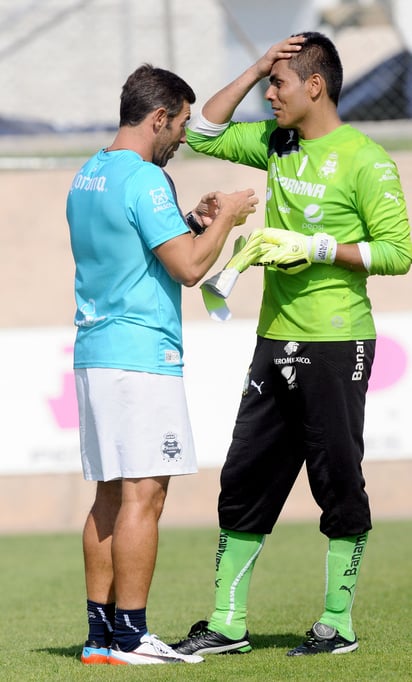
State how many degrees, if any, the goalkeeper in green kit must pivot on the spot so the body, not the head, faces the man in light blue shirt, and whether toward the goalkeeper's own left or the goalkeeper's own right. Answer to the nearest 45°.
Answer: approximately 45° to the goalkeeper's own right

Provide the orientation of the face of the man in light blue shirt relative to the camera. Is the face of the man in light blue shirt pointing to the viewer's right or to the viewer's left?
to the viewer's right

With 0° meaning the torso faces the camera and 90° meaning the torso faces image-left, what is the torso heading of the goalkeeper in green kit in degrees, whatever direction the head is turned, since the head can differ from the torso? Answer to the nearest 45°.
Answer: approximately 45°

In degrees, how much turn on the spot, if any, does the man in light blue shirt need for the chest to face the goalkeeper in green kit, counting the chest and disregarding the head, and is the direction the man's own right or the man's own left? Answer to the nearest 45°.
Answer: approximately 45° to the man's own right

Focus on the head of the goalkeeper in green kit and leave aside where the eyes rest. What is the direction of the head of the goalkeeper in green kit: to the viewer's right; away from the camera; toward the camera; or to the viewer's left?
to the viewer's left

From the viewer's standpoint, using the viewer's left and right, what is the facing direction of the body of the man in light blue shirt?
facing away from the viewer and to the right of the viewer

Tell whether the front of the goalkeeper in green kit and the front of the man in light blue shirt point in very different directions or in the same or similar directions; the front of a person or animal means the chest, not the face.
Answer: very different directions
